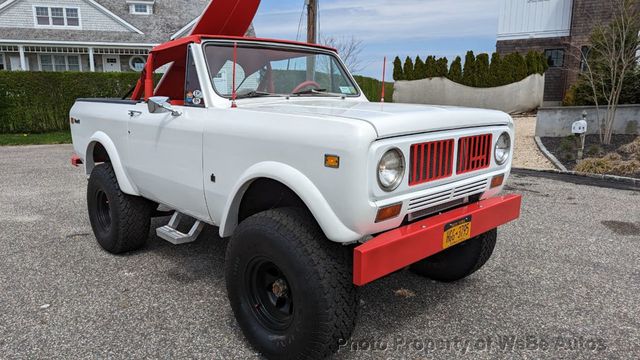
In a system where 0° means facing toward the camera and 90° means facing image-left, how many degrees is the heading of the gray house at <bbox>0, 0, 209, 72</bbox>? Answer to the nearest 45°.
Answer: approximately 0°

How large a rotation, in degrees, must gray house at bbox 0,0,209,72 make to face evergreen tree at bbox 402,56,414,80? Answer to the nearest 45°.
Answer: approximately 45° to its left

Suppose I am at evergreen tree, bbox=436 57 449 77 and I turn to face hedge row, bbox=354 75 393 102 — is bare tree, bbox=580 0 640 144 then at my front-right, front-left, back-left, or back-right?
front-left

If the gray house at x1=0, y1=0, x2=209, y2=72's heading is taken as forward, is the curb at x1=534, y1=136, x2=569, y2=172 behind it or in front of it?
in front

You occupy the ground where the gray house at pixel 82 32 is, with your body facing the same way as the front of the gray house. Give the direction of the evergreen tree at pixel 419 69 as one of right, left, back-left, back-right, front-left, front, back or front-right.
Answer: front-left

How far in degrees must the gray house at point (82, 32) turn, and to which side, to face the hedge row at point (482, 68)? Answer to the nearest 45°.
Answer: approximately 45° to its left

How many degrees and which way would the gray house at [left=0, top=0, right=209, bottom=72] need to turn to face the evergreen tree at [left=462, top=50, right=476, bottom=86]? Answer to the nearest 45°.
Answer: approximately 45° to its left

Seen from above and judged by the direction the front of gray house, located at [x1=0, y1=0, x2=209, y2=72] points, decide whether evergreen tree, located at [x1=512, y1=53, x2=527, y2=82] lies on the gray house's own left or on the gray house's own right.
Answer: on the gray house's own left

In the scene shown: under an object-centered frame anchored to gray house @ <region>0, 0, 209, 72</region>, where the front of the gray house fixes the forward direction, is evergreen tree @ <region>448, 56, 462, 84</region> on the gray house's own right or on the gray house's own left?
on the gray house's own left
